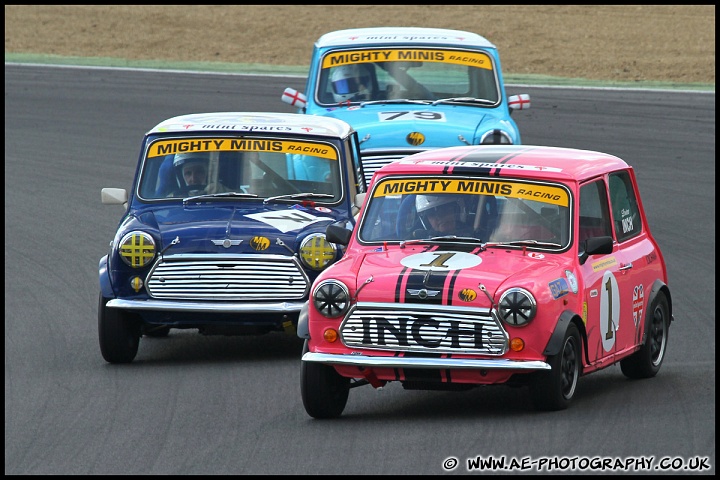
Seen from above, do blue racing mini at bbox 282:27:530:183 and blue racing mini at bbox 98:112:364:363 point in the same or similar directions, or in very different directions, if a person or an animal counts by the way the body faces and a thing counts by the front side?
same or similar directions

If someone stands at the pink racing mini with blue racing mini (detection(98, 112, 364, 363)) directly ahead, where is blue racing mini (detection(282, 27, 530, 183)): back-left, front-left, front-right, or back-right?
front-right

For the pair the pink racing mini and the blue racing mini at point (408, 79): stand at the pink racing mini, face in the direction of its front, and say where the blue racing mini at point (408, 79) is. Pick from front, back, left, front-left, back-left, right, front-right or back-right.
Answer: back-right

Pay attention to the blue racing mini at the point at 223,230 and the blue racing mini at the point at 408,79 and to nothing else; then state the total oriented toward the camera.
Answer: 2

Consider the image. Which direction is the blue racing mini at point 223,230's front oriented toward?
toward the camera

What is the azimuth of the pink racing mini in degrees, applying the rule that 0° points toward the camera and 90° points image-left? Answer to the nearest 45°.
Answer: approximately 45°

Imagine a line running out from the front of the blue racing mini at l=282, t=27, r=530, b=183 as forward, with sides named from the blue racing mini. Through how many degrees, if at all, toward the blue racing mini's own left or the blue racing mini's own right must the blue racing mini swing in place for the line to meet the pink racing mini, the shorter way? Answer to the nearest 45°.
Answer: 0° — it already faces it

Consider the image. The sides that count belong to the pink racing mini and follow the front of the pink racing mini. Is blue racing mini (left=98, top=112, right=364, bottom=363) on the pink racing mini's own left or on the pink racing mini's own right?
on the pink racing mini's own right

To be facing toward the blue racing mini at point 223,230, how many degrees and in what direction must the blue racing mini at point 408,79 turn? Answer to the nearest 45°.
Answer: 0° — it already faces it

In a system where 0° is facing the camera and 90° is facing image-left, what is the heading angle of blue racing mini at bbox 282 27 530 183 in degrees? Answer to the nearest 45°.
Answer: approximately 0°
